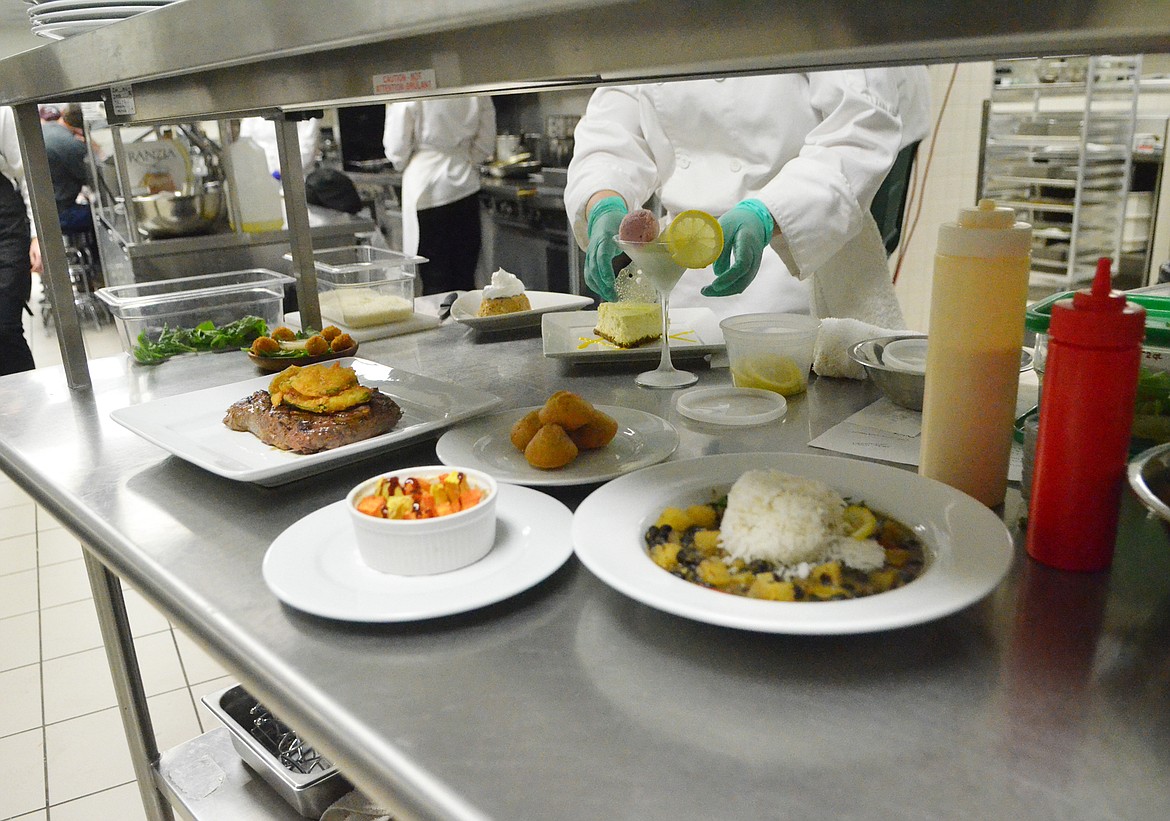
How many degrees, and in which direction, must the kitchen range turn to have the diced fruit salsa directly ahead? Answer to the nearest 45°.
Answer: approximately 45° to its left

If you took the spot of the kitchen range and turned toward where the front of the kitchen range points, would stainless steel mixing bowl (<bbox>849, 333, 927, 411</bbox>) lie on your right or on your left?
on your left

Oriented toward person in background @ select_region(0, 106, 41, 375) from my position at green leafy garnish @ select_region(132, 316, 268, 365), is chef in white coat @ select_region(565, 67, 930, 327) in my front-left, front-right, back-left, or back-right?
back-right

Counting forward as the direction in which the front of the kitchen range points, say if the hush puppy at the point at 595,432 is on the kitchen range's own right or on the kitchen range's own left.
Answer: on the kitchen range's own left

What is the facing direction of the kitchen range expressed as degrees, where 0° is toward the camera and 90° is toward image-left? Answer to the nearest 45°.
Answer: approximately 45°

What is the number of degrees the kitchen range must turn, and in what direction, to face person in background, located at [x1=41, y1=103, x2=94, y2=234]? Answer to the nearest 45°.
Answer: approximately 45° to its right

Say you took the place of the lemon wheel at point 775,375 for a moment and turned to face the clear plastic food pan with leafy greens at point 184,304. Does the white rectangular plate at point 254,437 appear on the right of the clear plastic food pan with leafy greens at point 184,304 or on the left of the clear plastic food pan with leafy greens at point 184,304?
left

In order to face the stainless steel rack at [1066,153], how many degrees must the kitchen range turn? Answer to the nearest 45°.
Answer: approximately 135° to its left

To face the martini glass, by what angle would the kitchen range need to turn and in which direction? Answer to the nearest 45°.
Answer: approximately 45° to its left

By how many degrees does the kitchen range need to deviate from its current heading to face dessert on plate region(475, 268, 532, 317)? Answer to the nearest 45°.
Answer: approximately 45° to its left

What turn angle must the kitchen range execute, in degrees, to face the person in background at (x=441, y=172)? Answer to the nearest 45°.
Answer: approximately 90° to its right
